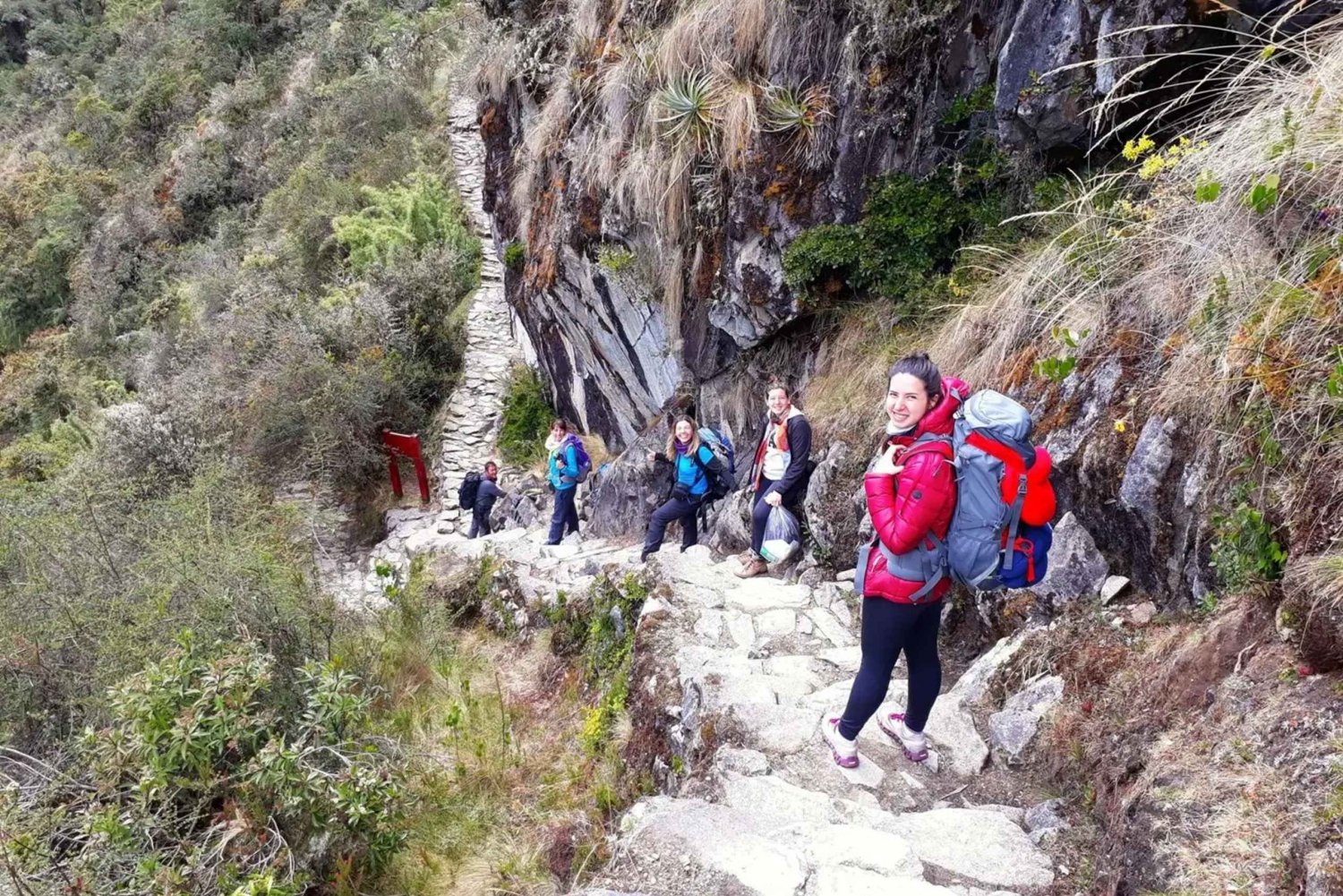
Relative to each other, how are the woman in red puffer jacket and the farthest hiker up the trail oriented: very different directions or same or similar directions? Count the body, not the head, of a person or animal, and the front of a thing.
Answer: very different directions

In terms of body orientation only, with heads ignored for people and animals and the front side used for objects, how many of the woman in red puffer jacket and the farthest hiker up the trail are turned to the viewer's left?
1

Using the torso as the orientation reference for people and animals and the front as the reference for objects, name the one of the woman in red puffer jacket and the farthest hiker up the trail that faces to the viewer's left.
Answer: the woman in red puffer jacket

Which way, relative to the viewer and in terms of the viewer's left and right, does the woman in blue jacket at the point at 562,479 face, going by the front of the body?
facing the viewer and to the left of the viewer

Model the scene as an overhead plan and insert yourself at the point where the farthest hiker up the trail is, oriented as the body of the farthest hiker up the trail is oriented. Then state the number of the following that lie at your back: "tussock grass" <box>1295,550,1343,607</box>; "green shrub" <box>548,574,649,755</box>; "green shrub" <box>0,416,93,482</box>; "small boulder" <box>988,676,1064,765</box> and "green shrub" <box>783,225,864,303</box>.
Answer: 1

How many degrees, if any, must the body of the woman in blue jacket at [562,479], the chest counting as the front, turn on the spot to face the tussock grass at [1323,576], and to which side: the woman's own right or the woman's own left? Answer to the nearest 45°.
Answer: approximately 45° to the woman's own left

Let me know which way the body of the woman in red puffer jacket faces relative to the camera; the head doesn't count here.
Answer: to the viewer's left

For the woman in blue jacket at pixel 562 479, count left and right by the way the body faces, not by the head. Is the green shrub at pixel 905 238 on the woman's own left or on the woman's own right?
on the woman's own left

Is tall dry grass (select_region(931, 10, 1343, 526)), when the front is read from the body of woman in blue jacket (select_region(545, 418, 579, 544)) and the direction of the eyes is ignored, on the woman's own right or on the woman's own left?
on the woman's own left

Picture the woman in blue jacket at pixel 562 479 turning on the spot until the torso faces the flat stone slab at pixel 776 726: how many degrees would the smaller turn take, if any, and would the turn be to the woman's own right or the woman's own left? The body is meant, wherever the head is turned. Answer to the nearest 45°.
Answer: approximately 45° to the woman's own left

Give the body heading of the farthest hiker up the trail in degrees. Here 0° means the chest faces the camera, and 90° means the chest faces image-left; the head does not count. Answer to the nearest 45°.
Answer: approximately 315°

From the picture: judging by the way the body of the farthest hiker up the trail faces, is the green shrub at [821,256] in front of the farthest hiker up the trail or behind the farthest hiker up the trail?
in front

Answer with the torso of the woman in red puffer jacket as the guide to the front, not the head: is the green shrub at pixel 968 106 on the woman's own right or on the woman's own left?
on the woman's own right
